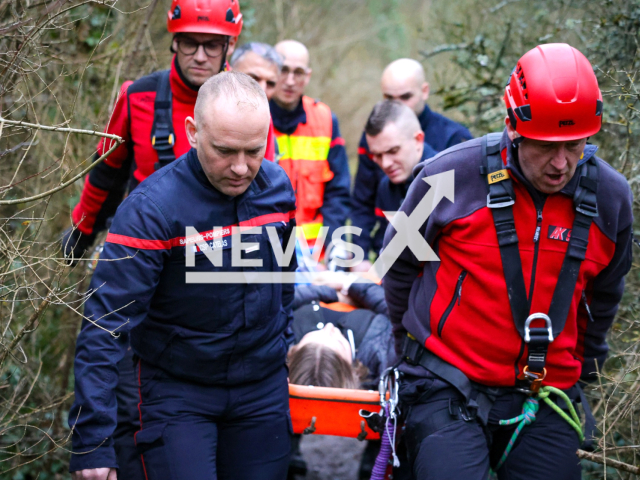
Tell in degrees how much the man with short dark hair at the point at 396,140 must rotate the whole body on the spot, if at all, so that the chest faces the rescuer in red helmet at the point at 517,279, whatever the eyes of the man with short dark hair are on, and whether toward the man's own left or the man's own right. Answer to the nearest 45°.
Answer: approximately 45° to the man's own left

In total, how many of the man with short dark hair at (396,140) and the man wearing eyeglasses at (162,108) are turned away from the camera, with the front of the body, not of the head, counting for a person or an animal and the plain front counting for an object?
0

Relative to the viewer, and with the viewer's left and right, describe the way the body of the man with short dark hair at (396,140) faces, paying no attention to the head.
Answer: facing the viewer and to the left of the viewer

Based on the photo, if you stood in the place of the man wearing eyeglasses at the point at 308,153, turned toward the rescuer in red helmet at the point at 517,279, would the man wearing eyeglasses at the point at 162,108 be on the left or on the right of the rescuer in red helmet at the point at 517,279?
right

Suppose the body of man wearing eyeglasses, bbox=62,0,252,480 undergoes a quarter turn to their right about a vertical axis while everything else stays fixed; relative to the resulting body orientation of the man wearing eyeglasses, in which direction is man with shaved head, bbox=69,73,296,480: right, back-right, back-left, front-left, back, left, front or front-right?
left

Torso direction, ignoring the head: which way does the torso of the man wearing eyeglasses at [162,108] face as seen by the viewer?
toward the camera

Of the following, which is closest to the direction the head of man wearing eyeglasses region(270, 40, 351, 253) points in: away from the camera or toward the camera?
toward the camera

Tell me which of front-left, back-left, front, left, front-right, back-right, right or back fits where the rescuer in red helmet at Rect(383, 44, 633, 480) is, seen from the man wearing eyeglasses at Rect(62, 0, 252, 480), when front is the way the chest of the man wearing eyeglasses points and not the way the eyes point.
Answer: front-left

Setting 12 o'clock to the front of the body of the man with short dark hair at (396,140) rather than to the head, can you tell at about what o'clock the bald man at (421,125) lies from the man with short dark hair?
The bald man is roughly at 5 o'clock from the man with short dark hair.

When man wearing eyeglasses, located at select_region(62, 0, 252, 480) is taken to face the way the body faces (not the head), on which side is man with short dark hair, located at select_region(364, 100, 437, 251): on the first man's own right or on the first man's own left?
on the first man's own left
